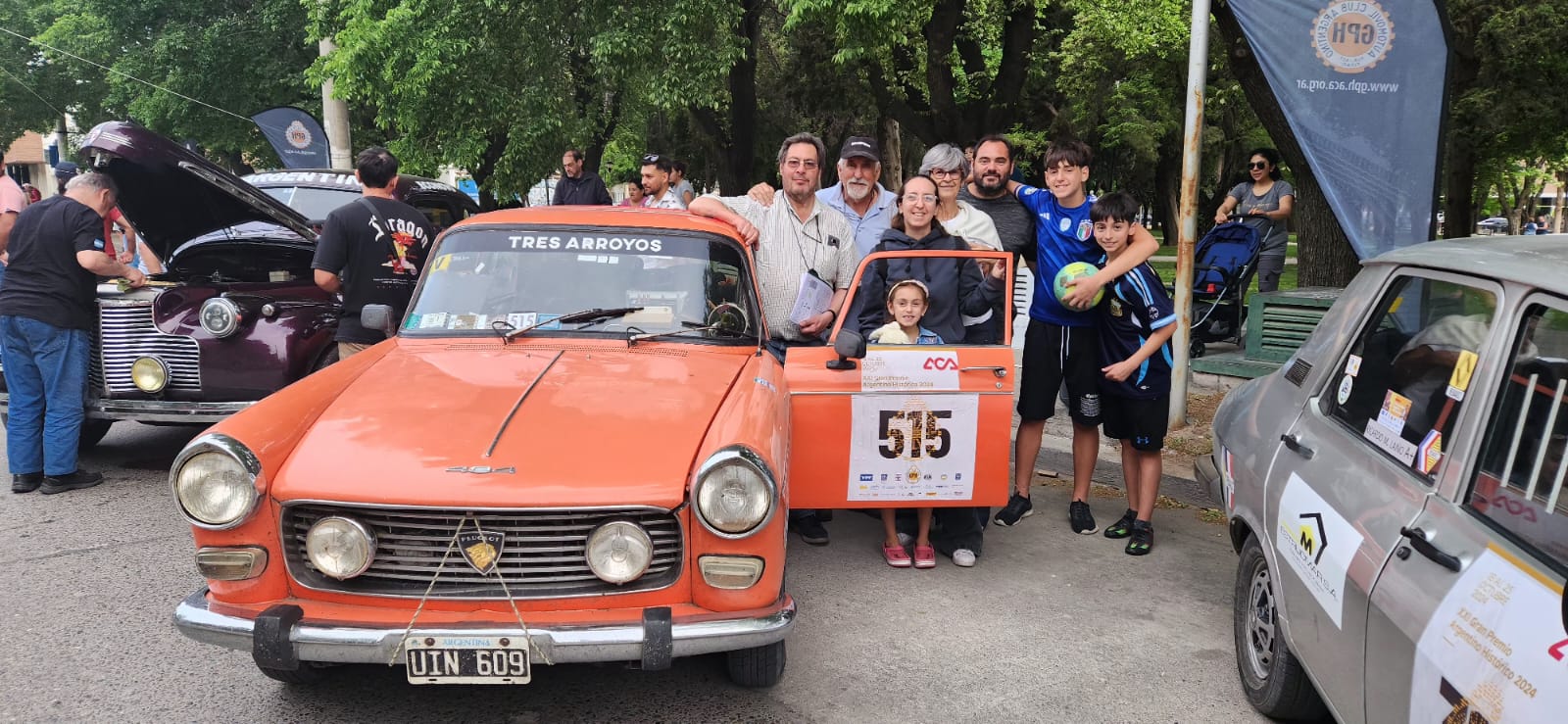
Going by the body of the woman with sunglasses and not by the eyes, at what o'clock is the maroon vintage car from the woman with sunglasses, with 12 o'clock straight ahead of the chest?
The maroon vintage car is roughly at 12 o'clock from the woman with sunglasses.

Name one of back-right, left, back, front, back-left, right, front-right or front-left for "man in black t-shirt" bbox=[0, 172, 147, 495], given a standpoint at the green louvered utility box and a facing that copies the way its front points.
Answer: front

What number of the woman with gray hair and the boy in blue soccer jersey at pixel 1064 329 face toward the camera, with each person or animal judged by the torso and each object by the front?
2

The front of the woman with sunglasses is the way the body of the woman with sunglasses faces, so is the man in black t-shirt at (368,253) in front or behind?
in front

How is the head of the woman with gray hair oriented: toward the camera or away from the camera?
toward the camera

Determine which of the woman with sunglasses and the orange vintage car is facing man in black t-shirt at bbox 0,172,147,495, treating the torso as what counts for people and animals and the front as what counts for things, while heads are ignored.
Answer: the woman with sunglasses

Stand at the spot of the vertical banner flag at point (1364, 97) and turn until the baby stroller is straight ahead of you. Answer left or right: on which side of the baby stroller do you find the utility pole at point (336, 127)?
left

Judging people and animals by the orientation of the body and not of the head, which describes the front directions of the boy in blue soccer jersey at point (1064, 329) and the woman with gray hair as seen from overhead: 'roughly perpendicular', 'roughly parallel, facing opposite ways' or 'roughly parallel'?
roughly parallel

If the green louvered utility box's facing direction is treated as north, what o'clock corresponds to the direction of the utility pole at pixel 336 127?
The utility pole is roughly at 2 o'clock from the green louvered utility box.

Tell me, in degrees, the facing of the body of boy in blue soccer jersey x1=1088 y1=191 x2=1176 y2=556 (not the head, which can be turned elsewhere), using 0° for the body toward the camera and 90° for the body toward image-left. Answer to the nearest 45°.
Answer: approximately 45°

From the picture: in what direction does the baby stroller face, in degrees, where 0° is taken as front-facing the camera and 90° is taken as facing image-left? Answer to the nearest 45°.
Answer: approximately 45°

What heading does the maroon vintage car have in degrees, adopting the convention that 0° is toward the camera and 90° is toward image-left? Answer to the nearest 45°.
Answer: approximately 45°

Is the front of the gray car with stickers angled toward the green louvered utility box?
no

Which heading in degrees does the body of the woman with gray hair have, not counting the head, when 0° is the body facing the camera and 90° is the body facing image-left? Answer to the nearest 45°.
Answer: approximately 0°

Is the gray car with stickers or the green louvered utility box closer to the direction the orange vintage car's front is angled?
the gray car with stickers
